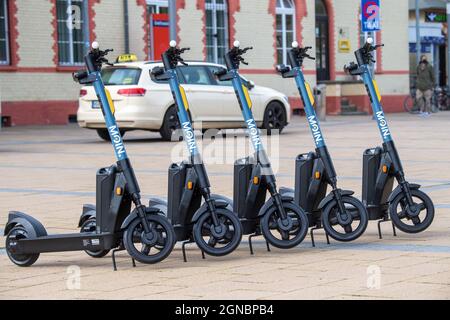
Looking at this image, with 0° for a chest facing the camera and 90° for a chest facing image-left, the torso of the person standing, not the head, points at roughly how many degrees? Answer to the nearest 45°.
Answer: approximately 0°

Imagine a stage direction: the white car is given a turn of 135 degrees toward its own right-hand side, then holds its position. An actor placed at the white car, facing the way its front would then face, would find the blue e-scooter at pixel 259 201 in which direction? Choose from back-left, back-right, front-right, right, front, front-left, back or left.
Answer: front

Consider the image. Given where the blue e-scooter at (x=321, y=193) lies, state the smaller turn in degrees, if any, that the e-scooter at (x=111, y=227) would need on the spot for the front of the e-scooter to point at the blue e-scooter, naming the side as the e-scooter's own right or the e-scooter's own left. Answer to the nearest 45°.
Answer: approximately 45° to the e-scooter's own left

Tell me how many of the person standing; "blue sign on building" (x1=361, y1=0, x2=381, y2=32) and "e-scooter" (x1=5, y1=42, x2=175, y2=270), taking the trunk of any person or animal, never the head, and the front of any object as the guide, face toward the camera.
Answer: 2

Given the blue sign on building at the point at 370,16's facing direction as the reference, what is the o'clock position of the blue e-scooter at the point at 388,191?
The blue e-scooter is roughly at 12 o'clock from the blue sign on building.

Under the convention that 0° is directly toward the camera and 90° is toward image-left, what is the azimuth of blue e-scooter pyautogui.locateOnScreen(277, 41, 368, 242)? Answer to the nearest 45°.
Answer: approximately 270°

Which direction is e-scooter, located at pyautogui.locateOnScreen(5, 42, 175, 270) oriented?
to the viewer's right

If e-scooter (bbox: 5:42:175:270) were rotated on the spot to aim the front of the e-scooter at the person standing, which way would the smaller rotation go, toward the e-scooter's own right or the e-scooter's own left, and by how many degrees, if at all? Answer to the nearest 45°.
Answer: approximately 90° to the e-scooter's own left
